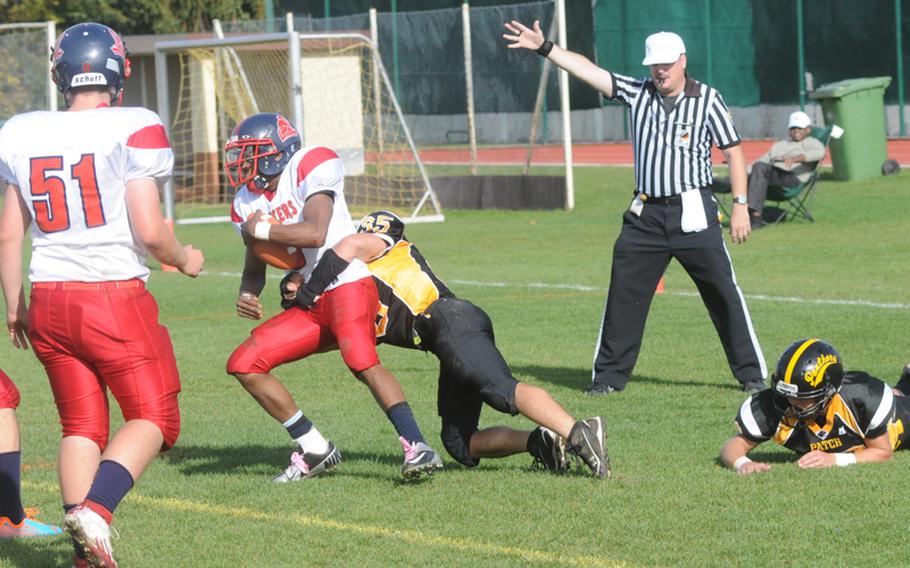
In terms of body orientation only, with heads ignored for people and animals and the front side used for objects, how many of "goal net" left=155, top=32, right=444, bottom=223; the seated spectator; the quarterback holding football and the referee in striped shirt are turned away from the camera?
0

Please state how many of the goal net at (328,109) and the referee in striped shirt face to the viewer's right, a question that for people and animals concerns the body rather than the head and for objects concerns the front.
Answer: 0

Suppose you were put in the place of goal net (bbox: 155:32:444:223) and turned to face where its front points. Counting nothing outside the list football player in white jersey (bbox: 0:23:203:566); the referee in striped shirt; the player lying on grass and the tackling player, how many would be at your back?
0

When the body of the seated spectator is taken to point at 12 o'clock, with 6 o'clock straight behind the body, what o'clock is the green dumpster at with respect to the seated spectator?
The green dumpster is roughly at 5 o'clock from the seated spectator.

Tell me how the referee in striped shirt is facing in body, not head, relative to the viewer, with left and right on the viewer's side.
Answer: facing the viewer

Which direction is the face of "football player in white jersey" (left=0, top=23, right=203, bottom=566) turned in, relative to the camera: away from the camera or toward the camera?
away from the camera

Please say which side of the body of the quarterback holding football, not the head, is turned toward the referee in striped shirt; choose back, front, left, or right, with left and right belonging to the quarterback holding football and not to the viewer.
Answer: back

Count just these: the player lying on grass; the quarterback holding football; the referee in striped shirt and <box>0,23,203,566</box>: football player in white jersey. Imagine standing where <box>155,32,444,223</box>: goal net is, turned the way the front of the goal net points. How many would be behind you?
0

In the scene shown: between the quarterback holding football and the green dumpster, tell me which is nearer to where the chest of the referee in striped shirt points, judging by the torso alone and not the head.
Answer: the quarterback holding football

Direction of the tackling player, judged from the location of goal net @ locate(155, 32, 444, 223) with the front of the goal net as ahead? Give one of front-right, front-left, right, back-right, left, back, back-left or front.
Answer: front-left

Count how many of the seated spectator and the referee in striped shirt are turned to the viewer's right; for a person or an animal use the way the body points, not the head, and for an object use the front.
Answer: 0

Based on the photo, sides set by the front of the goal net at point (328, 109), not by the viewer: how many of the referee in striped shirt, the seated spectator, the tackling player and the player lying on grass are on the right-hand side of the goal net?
0

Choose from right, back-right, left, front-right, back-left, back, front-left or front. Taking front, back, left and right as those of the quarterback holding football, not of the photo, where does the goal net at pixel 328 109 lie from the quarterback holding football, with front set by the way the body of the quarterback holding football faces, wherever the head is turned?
back-right
